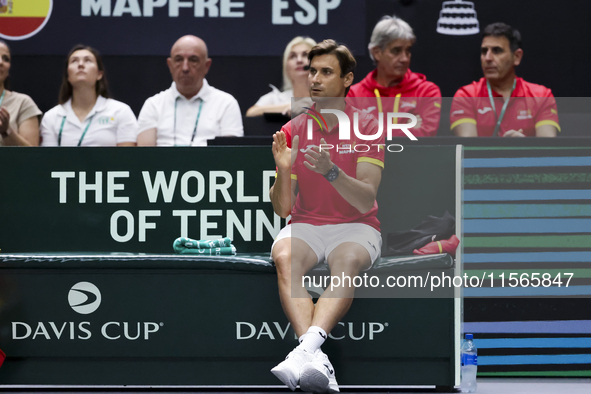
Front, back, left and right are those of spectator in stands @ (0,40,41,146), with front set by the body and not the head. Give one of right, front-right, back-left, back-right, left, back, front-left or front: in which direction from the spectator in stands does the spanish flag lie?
back

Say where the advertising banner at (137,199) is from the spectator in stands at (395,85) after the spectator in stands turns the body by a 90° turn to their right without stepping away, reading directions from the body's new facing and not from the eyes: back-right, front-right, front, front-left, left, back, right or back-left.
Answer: front-left

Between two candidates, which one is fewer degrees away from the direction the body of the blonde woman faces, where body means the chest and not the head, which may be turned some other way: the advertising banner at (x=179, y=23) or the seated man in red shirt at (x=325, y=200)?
the seated man in red shirt

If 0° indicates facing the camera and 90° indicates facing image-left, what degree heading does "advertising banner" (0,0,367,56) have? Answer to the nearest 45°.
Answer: approximately 0°

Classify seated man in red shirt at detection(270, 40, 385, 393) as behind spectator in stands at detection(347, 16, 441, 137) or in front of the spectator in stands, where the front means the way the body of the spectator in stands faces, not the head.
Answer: in front

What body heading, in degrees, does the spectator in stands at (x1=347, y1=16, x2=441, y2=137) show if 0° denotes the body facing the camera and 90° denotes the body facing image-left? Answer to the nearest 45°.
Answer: approximately 0°

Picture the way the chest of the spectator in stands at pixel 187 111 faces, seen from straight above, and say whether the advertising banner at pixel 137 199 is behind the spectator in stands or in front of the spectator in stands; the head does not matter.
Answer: in front
